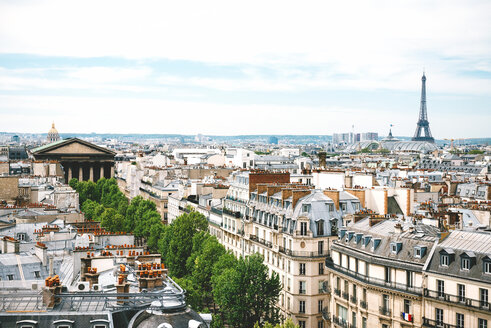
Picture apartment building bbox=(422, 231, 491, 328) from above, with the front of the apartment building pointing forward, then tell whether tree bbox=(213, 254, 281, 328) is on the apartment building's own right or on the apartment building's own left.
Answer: on the apartment building's own right

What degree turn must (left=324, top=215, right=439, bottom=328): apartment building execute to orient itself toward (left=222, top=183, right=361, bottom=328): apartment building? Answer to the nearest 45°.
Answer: approximately 90° to its right

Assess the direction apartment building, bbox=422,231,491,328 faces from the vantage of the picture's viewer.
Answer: facing the viewer and to the left of the viewer

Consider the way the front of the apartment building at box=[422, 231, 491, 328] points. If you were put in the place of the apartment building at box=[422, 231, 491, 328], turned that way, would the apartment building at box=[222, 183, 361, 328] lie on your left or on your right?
on your right
